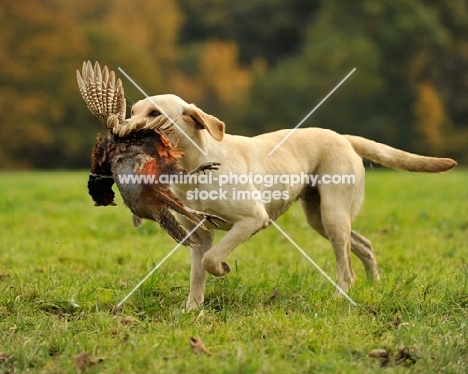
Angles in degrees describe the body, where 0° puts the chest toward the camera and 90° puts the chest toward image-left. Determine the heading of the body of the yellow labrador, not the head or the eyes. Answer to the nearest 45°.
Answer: approximately 90°

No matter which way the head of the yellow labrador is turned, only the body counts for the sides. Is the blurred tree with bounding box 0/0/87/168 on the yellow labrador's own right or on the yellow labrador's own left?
on the yellow labrador's own right

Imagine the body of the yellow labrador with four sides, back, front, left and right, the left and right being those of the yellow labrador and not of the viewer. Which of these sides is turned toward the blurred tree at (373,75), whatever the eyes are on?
right
